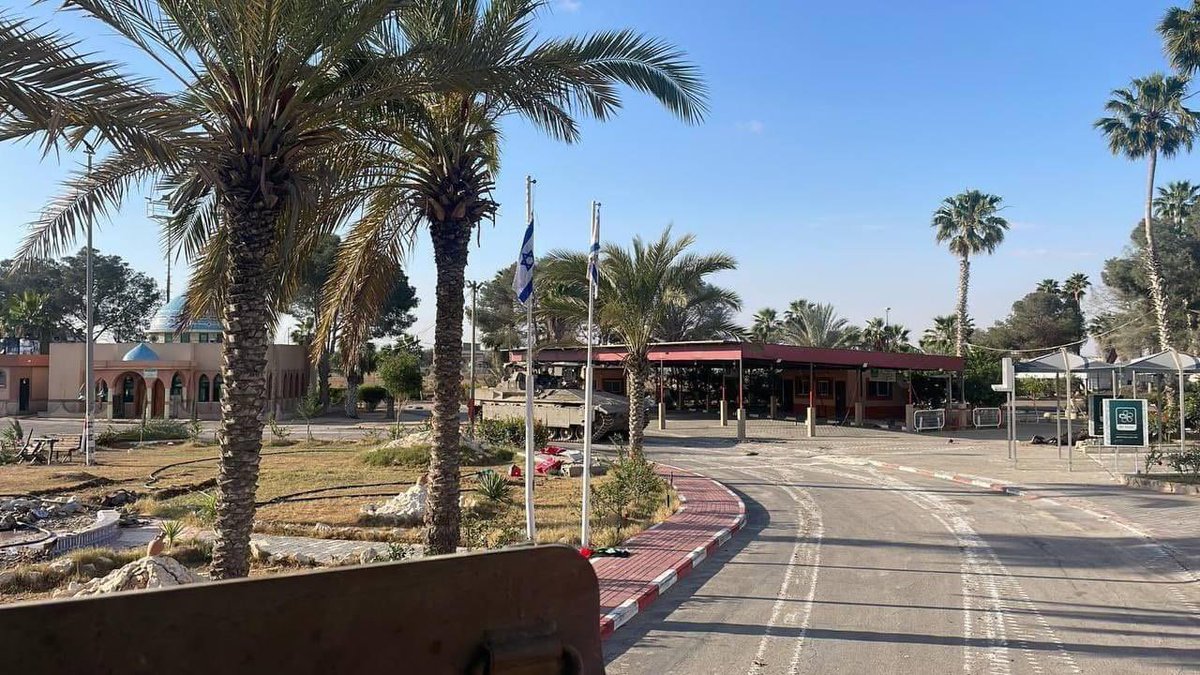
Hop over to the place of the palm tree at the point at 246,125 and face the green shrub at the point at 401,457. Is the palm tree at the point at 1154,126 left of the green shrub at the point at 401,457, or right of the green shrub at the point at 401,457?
right

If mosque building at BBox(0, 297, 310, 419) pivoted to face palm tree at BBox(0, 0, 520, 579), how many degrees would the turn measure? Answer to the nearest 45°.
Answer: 0° — it already faces it

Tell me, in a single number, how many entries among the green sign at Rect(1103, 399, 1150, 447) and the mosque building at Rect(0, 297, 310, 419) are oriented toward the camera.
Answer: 2

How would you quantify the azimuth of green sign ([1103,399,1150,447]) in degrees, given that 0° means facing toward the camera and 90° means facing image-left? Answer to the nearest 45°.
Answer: approximately 0°

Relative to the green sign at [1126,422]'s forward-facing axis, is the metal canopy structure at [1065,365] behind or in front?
behind

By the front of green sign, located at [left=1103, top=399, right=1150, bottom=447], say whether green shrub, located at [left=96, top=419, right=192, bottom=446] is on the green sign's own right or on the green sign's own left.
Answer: on the green sign's own right

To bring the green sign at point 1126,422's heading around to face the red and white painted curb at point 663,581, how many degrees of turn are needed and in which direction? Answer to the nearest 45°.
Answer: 0° — it already faces it

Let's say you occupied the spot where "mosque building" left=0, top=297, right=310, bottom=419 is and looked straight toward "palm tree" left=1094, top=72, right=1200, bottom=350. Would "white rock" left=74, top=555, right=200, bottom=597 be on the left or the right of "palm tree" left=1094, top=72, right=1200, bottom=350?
right

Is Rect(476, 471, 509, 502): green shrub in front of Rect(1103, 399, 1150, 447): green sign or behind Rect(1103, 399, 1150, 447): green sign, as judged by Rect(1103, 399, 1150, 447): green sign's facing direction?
in front

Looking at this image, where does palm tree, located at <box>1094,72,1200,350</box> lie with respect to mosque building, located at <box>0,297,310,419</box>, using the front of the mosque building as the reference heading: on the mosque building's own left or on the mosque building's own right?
on the mosque building's own left

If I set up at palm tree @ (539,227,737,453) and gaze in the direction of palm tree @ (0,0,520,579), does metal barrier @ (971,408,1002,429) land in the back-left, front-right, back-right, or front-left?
back-left

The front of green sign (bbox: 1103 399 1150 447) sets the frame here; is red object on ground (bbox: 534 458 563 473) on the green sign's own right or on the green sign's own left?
on the green sign's own right

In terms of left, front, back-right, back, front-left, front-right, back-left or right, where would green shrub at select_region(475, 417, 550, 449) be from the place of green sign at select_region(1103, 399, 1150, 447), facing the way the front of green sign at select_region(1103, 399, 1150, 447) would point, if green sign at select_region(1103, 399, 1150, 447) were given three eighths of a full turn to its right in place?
front-left

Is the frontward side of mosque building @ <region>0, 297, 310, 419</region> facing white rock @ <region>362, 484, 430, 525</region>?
yes

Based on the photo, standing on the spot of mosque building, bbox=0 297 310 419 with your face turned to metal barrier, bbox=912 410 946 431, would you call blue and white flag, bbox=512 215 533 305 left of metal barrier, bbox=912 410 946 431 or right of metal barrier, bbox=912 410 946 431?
right
